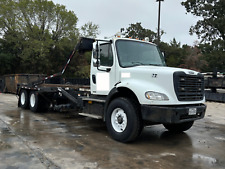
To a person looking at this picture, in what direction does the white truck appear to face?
facing the viewer and to the right of the viewer

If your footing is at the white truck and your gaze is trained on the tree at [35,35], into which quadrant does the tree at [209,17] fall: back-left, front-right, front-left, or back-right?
front-right

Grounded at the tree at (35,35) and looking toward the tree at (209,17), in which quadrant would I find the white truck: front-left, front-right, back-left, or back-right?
front-right

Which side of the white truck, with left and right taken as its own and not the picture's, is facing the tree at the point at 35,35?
back

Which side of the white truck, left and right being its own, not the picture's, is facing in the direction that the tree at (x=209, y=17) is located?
left

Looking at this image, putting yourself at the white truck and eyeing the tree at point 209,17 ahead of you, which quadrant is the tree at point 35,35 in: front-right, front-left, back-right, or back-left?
front-left
